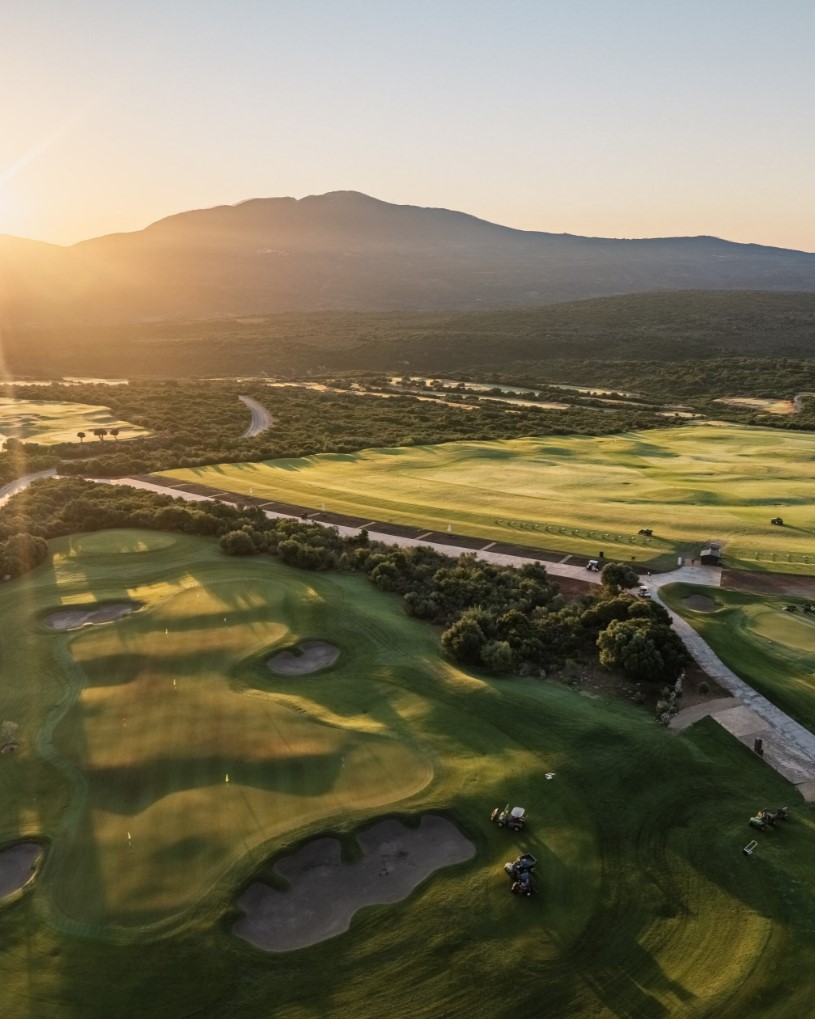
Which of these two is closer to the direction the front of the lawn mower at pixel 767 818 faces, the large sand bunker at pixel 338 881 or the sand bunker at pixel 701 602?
the large sand bunker

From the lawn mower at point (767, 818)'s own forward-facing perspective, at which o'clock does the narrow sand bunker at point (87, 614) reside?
The narrow sand bunker is roughly at 12 o'clock from the lawn mower.

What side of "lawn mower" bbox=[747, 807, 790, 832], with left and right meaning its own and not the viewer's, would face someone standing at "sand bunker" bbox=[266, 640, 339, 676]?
front

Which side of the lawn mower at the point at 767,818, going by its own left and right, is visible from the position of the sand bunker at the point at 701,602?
right

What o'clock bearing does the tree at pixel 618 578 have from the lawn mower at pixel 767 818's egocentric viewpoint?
The tree is roughly at 2 o'clock from the lawn mower.

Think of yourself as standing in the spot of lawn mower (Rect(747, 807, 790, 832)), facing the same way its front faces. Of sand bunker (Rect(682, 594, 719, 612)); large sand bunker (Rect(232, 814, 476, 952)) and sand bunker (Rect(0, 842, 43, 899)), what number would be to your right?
1

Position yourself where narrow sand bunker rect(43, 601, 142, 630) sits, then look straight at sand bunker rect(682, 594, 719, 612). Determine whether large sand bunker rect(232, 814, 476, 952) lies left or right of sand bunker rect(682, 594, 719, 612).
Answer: right

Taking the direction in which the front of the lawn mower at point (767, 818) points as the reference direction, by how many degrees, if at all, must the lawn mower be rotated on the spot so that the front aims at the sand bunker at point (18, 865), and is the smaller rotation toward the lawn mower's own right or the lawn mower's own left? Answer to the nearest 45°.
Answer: approximately 45° to the lawn mower's own left

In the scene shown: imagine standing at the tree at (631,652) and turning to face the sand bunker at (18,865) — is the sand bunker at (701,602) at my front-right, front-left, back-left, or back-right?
back-right

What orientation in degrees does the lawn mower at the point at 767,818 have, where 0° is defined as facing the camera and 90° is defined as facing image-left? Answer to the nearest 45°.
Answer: approximately 90°
